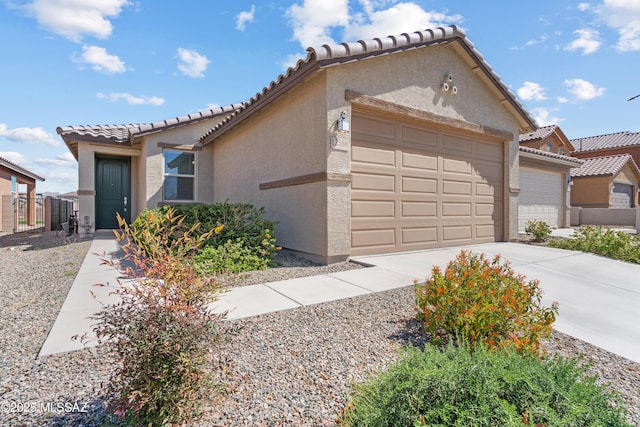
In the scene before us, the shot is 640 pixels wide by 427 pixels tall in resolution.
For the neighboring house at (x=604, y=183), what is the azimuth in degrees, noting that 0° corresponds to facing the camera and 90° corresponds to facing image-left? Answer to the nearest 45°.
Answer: approximately 315°

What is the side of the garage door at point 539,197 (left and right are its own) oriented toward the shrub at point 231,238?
right

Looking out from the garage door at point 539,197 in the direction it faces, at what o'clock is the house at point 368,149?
The house is roughly at 2 o'clock from the garage door.

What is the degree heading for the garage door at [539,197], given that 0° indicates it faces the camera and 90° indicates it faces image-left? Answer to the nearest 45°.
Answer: approximately 315°

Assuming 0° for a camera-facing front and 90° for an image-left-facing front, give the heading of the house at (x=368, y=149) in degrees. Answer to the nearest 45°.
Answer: approximately 315°

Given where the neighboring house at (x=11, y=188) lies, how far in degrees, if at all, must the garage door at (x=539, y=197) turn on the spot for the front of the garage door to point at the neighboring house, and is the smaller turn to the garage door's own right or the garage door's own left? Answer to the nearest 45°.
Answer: approximately 90° to the garage door's own right

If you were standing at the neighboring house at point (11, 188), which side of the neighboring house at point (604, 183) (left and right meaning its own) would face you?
right

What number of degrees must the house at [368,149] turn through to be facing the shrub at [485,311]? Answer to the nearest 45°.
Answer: approximately 45° to its right

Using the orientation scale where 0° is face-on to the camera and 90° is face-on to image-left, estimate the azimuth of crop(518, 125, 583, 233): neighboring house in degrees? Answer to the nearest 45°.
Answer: approximately 315°
